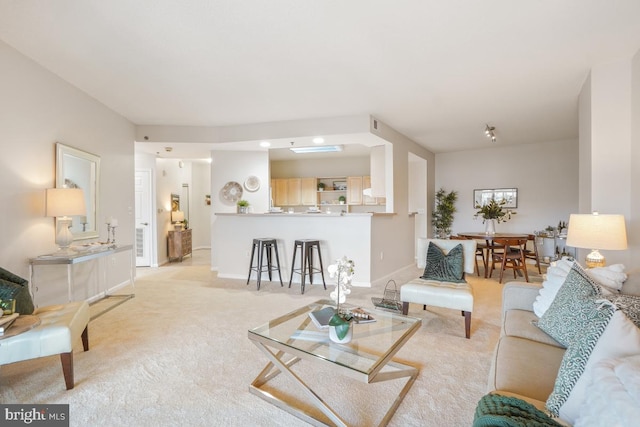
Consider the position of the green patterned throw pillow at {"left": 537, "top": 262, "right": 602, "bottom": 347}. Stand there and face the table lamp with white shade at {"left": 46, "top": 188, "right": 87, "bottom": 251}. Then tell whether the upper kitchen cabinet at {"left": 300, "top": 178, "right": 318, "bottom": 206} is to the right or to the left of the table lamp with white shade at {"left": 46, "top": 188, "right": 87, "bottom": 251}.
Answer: right

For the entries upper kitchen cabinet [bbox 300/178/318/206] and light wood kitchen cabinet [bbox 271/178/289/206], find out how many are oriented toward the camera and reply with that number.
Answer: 2

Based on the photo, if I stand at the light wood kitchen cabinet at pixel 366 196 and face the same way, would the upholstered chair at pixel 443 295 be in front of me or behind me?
in front

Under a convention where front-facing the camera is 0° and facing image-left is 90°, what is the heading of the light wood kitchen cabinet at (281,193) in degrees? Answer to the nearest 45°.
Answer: approximately 0°

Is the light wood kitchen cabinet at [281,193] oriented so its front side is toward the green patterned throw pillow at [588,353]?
yes

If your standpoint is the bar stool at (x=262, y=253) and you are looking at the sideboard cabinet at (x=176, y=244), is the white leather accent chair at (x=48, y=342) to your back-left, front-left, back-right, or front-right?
back-left

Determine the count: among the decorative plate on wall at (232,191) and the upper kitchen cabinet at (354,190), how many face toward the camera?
2

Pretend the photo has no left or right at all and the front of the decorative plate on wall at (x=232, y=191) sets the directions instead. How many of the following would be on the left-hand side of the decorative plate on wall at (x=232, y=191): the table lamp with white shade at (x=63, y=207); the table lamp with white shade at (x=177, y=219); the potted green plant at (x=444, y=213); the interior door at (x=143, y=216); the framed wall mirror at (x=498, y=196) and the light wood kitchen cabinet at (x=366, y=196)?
3
